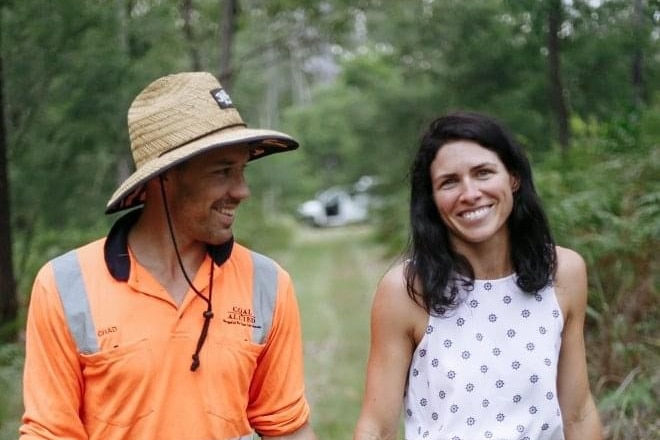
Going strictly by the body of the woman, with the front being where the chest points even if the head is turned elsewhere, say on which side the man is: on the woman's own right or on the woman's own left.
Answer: on the woman's own right

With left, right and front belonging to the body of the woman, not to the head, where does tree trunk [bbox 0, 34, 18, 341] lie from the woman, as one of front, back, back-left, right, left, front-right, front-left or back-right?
back-right

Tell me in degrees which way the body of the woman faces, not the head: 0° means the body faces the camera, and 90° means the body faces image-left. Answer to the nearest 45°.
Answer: approximately 0°

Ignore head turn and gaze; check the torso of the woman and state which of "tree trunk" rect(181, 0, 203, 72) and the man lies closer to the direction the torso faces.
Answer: the man

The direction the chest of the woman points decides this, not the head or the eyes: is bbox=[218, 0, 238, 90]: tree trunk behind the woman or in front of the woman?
behind

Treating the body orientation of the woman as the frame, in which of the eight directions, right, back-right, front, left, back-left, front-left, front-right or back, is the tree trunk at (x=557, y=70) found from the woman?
back

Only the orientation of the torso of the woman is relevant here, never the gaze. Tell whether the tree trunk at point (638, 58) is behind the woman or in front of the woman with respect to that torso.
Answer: behind

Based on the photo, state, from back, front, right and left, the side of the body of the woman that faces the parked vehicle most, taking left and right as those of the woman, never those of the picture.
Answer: back
